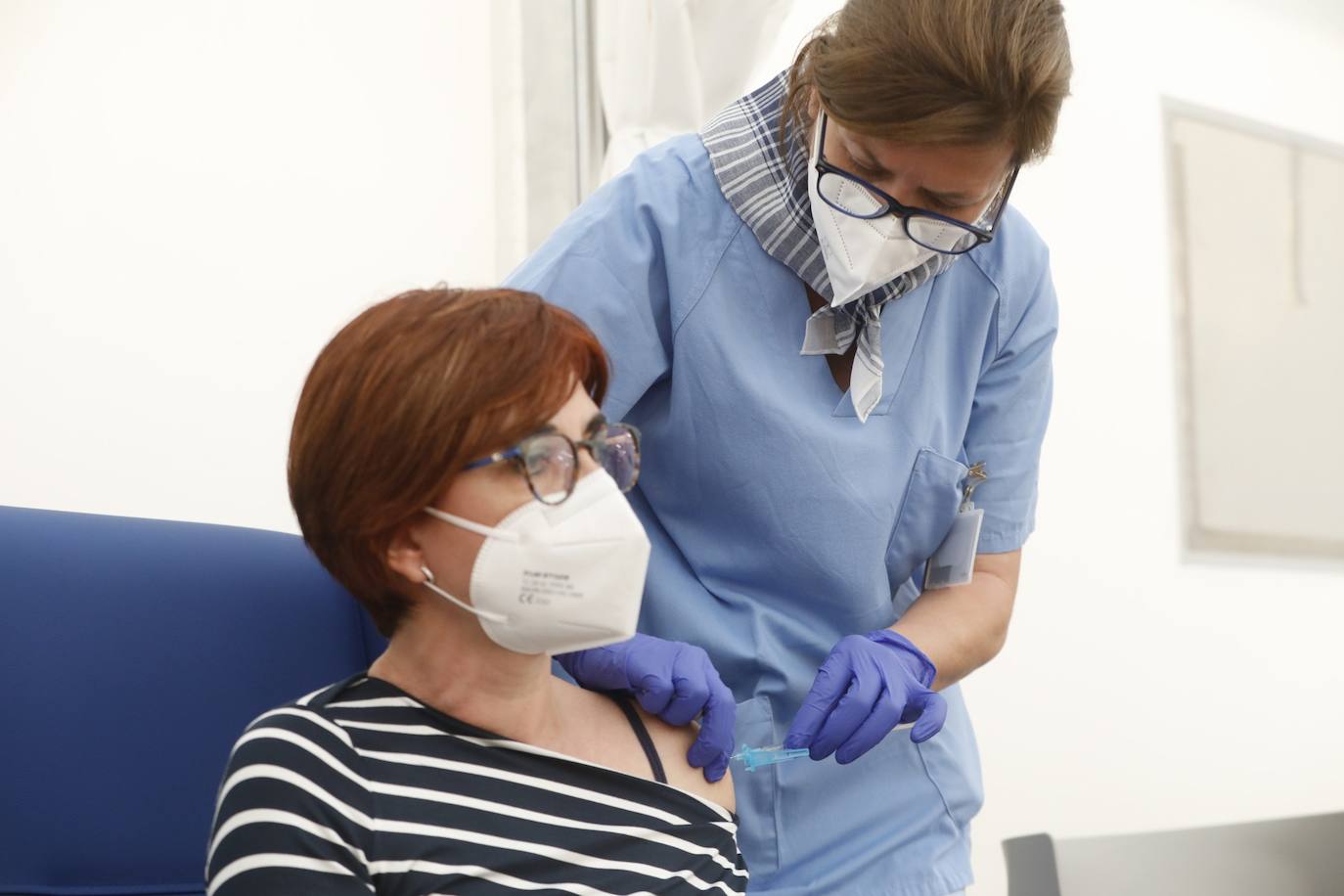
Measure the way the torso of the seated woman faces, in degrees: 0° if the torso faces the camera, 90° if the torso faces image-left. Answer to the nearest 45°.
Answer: approximately 315°

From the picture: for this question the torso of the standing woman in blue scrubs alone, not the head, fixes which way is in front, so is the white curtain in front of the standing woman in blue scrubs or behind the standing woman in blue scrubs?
behind

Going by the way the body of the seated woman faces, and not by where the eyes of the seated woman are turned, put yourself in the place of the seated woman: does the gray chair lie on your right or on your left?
on your left

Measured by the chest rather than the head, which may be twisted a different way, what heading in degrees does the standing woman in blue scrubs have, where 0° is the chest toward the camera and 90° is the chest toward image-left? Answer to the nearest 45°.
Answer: approximately 0°

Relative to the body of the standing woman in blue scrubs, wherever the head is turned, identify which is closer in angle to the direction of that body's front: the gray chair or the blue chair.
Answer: the blue chair

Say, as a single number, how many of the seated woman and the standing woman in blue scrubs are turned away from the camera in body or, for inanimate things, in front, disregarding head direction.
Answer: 0

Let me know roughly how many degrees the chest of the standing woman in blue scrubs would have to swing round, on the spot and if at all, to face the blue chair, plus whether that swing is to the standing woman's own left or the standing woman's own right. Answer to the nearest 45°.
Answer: approximately 90° to the standing woman's own right
